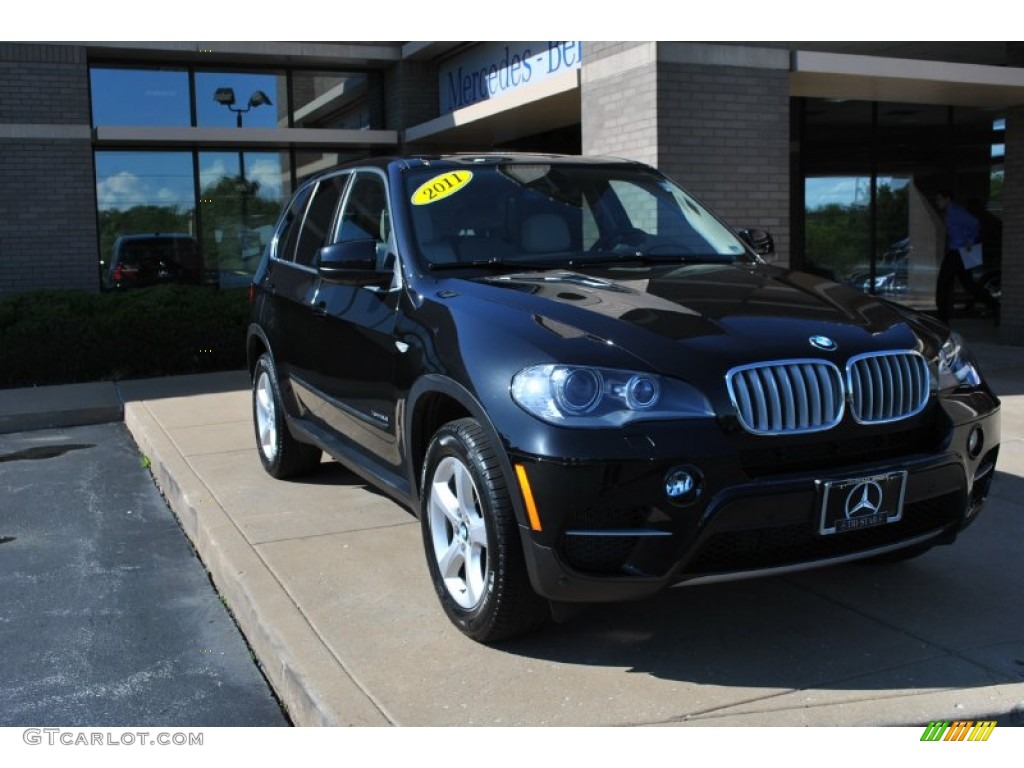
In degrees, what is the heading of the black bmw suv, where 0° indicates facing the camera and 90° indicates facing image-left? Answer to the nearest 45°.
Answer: approximately 315°

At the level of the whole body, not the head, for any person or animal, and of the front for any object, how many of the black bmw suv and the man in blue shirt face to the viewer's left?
1

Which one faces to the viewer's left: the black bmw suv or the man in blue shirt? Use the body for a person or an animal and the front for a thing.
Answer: the man in blue shirt

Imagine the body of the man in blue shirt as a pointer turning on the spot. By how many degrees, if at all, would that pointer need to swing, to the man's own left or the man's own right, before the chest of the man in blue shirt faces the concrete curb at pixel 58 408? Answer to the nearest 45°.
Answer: approximately 45° to the man's own left

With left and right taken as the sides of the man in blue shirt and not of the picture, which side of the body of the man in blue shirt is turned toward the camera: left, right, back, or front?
left

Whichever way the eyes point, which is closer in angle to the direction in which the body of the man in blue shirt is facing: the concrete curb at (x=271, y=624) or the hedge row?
the hedge row

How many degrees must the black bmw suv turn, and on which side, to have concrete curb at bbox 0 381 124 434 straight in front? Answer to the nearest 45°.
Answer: approximately 180°

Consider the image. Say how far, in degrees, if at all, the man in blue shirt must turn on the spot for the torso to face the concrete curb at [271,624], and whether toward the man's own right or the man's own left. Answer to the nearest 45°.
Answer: approximately 90° to the man's own left
